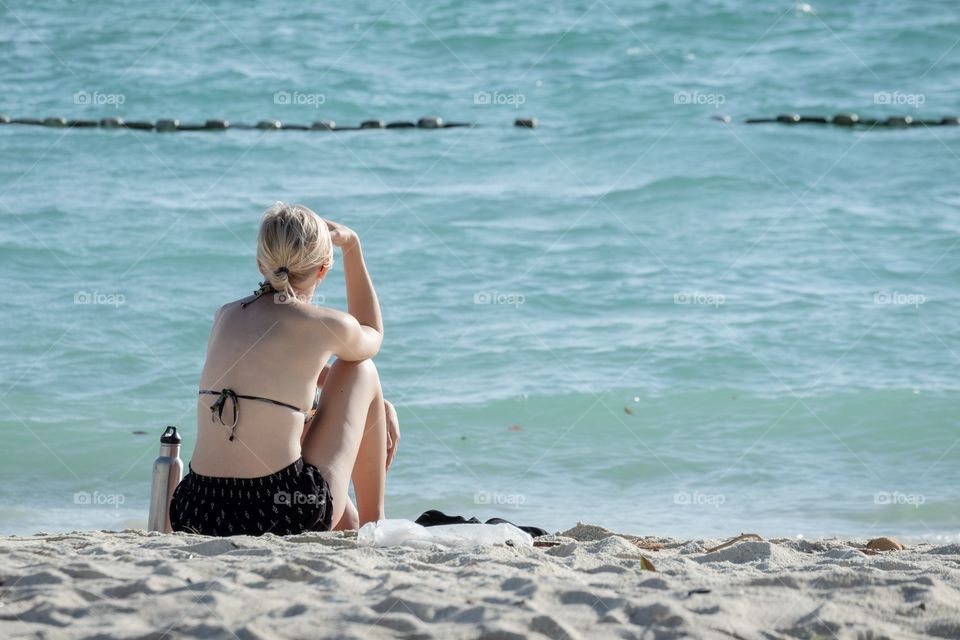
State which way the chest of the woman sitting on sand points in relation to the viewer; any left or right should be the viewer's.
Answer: facing away from the viewer and to the right of the viewer

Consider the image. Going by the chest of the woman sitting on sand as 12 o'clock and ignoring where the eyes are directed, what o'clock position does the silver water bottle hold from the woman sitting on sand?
The silver water bottle is roughly at 9 o'clock from the woman sitting on sand.
